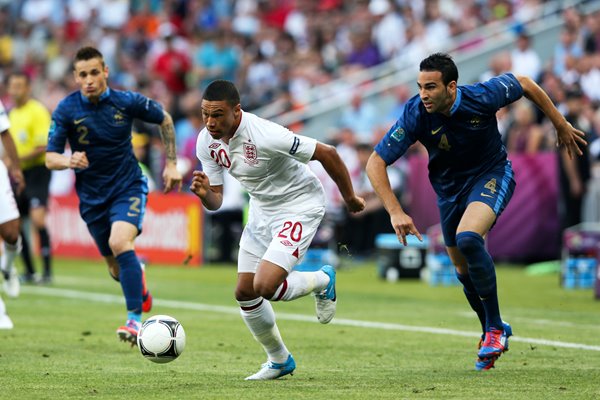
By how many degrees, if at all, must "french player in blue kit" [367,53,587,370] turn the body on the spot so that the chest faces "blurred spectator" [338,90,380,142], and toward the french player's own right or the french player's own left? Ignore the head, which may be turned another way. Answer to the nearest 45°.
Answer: approximately 135° to the french player's own right

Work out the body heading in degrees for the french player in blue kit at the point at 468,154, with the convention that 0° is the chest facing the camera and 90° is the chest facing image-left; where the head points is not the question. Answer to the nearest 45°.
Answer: approximately 45°

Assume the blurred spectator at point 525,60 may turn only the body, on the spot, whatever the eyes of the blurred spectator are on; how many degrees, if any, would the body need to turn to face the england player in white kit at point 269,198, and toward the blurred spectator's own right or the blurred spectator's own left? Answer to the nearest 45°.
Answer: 0° — they already face them

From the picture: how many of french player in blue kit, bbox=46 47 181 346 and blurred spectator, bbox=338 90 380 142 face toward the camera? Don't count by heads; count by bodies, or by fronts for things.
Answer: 2

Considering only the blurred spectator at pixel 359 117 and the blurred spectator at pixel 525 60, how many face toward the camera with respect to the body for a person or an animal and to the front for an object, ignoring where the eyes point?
2
